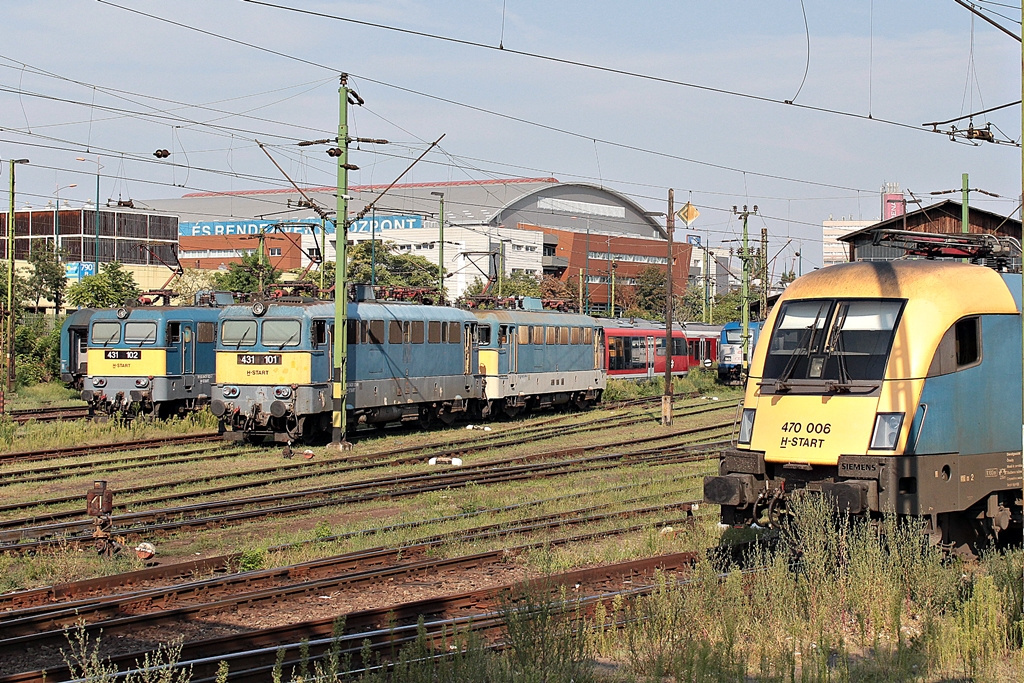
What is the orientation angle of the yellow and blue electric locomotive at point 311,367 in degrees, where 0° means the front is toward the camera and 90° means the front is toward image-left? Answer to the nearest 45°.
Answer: approximately 45°

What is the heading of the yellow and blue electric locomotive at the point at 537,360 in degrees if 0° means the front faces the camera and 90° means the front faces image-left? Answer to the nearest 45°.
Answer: approximately 45°

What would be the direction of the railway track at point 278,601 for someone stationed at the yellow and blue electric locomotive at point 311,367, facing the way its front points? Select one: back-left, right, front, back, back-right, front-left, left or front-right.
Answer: front-left

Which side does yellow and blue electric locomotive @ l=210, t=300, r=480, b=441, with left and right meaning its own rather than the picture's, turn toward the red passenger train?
back

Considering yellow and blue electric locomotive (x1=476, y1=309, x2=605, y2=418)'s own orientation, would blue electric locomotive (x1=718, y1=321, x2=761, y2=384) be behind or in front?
behind

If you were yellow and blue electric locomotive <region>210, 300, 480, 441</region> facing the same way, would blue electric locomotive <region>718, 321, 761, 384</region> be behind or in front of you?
behind

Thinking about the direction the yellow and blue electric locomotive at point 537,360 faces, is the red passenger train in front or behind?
behind

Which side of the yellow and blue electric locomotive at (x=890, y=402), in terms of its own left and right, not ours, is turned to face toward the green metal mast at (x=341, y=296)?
right

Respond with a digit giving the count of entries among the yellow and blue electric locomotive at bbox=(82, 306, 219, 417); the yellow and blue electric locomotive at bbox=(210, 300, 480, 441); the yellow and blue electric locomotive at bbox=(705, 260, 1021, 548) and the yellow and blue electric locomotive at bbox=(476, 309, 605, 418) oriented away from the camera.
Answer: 0

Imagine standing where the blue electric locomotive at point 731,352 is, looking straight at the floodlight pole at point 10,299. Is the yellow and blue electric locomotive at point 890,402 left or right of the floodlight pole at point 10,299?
left

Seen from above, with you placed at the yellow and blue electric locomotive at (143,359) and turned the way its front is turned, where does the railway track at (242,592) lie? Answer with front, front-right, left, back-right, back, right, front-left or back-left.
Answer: front-left

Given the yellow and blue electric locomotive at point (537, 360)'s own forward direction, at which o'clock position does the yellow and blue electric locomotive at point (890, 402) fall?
the yellow and blue electric locomotive at point (890, 402) is roughly at 10 o'clock from the yellow and blue electric locomotive at point (537, 360).

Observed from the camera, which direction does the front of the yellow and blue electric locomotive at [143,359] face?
facing the viewer and to the left of the viewer

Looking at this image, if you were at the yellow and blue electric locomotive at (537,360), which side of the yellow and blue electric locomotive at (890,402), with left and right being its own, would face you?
right

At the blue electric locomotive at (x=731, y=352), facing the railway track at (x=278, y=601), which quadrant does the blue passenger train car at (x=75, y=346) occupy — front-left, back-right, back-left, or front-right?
front-right
